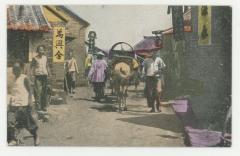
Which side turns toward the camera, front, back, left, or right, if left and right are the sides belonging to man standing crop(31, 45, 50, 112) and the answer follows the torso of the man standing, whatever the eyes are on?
front

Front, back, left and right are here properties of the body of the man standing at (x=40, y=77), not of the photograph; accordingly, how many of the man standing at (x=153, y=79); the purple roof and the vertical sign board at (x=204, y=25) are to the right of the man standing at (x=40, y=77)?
0

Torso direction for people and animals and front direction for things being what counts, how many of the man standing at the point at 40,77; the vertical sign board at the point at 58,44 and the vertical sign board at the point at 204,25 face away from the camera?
0

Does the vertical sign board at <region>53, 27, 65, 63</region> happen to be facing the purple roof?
no

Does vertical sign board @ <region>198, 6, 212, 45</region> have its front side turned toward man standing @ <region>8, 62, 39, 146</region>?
no

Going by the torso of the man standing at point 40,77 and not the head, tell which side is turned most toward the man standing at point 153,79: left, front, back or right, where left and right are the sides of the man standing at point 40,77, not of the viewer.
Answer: left

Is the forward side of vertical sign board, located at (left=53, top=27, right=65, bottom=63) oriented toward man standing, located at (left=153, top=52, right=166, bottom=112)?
no

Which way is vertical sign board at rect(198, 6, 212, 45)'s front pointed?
toward the camera
